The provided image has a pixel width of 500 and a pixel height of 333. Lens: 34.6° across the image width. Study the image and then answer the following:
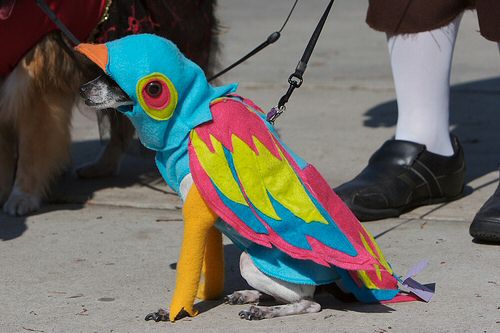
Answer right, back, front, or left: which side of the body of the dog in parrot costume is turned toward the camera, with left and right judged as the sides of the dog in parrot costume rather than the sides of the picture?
left

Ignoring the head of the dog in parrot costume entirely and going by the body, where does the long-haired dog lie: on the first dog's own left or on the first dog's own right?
on the first dog's own right
